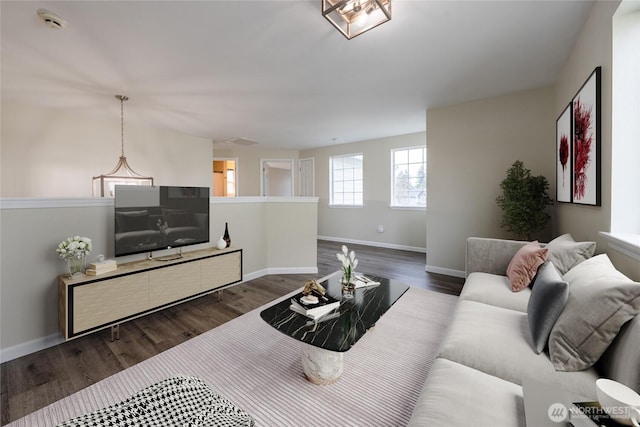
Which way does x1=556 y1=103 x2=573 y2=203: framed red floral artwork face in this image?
to the viewer's left

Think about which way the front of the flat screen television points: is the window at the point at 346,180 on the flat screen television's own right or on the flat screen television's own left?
on the flat screen television's own left

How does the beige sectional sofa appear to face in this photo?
to the viewer's left

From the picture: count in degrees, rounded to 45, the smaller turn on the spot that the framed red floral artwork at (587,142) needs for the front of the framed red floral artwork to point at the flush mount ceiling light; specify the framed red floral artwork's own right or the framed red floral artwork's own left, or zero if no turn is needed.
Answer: approximately 45° to the framed red floral artwork's own left

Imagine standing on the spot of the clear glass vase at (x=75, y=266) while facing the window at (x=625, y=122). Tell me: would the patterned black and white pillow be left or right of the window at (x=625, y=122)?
right

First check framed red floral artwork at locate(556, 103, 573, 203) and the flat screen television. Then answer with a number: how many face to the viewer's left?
1

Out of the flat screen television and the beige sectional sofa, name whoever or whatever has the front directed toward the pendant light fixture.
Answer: the beige sectional sofa

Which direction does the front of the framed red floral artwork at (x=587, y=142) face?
to the viewer's left

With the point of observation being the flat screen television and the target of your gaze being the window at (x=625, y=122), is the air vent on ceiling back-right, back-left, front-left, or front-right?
back-left

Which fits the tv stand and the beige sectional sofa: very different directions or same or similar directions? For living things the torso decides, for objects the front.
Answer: very different directions

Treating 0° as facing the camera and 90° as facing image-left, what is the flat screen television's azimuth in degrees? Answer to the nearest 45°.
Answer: approximately 315°

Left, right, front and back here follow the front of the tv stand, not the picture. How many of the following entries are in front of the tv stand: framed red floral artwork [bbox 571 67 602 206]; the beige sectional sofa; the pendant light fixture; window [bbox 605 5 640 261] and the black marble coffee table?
4
